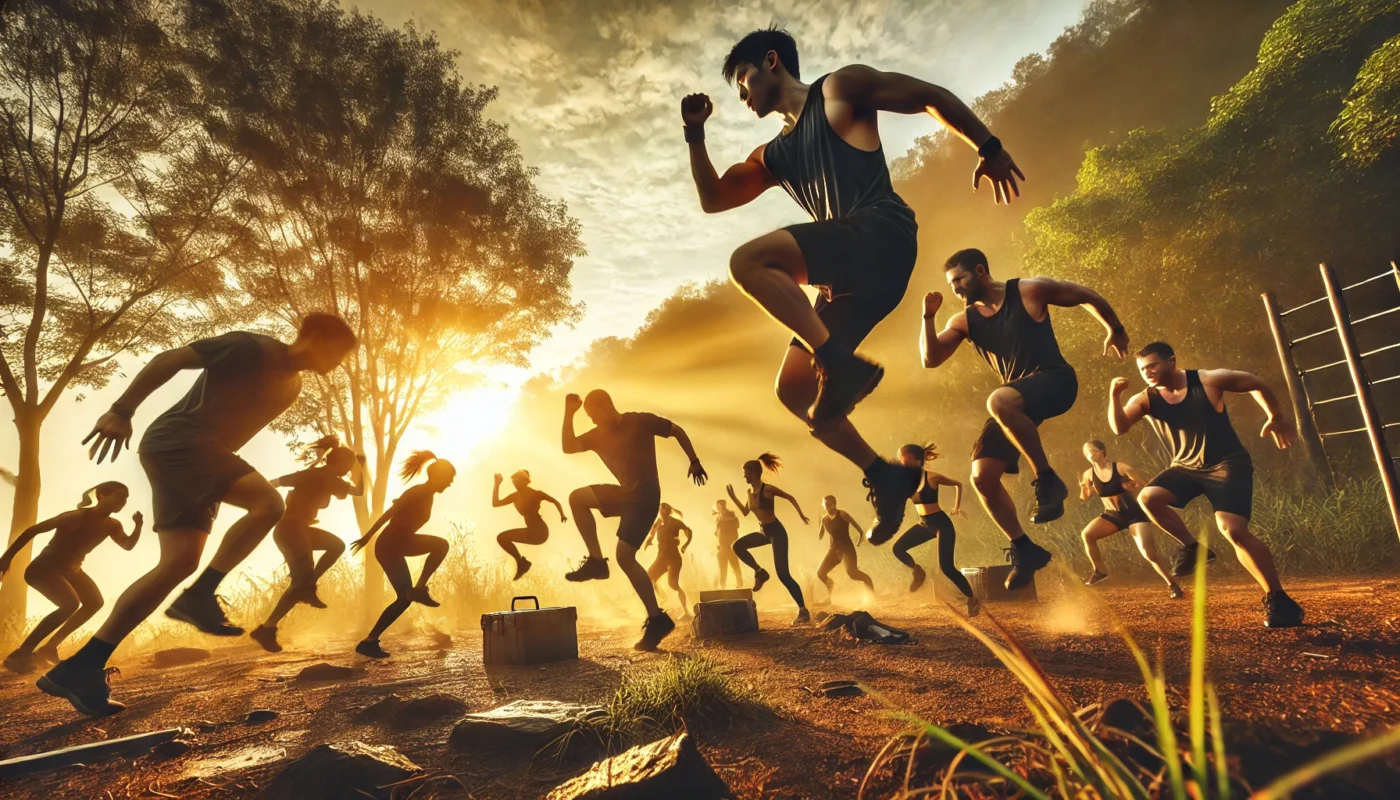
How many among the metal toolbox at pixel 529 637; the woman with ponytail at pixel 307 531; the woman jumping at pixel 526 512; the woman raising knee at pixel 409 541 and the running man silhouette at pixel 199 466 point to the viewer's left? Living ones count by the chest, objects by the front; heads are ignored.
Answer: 1

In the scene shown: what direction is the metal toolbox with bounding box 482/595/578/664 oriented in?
toward the camera

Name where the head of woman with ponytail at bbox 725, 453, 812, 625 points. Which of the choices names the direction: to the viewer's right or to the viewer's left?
to the viewer's left

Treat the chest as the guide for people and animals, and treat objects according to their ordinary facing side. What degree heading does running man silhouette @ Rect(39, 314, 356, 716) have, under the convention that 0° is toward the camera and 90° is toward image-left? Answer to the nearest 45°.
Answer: approximately 270°

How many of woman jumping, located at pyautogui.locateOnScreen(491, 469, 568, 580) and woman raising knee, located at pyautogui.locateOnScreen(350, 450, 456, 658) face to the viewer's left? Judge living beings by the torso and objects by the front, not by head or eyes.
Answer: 1

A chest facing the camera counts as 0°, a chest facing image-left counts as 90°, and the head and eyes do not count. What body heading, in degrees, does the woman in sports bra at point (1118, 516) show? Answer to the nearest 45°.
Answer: approximately 45°

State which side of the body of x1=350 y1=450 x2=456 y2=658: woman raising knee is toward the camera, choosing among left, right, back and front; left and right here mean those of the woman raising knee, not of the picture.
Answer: right

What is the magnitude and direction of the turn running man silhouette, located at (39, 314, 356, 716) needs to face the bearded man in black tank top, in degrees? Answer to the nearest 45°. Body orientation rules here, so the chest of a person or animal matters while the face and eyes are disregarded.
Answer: approximately 45° to its right

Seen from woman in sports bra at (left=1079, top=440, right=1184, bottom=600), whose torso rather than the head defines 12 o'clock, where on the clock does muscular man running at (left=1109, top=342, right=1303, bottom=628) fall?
The muscular man running is roughly at 10 o'clock from the woman in sports bra.

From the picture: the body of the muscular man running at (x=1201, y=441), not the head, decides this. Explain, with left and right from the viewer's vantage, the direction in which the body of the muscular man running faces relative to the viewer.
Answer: facing the viewer and to the left of the viewer

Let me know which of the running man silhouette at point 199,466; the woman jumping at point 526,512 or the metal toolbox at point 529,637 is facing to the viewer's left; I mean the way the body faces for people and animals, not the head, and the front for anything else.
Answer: the woman jumping

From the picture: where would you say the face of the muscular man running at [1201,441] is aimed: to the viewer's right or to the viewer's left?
to the viewer's left
